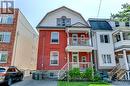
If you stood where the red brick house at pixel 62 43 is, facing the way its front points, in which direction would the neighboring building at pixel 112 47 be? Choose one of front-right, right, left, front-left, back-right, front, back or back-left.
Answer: left

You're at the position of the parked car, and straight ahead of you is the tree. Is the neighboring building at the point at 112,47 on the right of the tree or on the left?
right

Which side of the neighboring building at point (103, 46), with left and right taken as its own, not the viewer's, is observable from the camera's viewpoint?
front

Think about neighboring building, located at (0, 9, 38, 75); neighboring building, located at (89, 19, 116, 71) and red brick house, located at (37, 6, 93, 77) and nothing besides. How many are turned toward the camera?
3

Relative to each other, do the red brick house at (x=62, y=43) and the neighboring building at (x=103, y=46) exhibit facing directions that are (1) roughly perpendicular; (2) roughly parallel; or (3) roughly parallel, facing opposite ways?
roughly parallel

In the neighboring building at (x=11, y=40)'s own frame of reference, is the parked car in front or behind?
in front

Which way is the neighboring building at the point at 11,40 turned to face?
toward the camera

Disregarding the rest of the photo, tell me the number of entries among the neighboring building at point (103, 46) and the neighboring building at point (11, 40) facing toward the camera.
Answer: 2

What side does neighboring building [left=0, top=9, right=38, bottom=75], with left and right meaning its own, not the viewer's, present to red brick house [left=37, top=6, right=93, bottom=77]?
left

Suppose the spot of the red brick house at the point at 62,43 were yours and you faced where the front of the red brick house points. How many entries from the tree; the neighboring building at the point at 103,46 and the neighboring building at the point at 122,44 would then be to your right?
0

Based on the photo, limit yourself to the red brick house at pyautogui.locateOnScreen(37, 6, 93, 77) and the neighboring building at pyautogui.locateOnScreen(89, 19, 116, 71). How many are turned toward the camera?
2

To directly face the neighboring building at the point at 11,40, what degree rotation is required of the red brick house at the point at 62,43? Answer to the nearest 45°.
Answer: approximately 90° to its right

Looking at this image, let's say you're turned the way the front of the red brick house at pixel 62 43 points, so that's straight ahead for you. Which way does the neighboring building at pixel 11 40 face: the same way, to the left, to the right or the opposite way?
the same way

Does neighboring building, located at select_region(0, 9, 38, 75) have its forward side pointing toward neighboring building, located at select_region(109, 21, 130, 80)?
no

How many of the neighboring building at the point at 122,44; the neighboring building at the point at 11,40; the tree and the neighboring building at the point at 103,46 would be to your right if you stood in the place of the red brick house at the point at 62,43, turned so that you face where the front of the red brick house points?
1

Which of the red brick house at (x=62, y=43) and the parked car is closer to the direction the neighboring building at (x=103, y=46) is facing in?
the parked car
